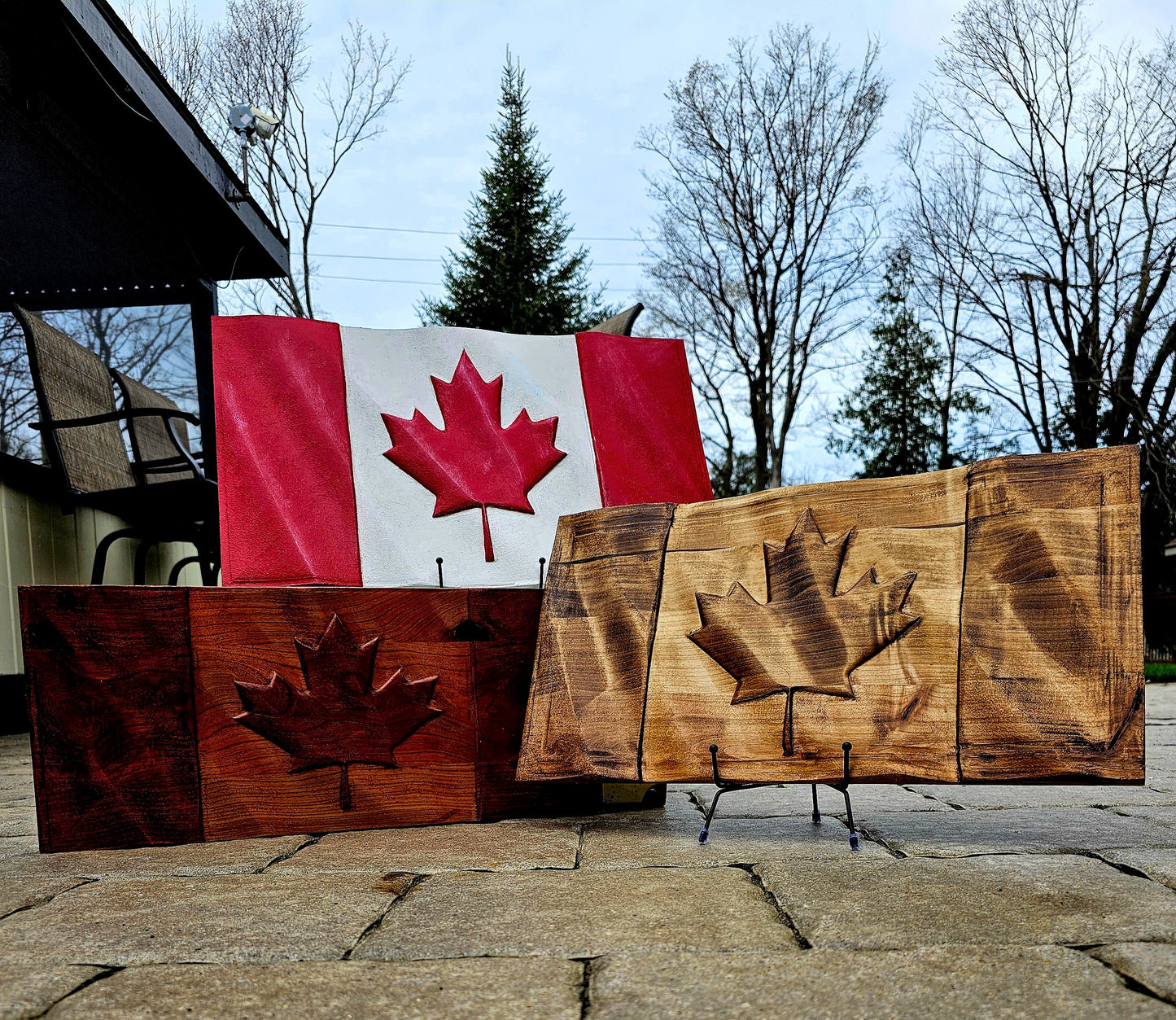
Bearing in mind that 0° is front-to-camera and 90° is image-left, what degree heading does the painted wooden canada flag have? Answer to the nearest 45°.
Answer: approximately 0°

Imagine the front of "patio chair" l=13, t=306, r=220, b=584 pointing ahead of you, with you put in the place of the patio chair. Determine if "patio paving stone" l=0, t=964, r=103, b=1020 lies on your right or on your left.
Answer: on your right

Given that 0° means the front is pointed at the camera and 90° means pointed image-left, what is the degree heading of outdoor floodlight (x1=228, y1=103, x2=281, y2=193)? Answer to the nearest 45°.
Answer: approximately 270°

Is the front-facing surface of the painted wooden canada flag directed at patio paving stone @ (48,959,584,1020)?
yes

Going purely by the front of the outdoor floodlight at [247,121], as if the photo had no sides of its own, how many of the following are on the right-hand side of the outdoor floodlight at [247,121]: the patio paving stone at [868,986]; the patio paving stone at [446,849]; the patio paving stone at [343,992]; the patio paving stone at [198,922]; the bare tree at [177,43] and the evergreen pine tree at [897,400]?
4

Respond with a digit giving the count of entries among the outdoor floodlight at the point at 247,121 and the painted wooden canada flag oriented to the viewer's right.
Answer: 1

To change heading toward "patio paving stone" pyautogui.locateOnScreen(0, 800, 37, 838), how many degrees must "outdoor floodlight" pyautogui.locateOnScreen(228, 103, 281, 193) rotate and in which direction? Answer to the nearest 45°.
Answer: approximately 90° to its right

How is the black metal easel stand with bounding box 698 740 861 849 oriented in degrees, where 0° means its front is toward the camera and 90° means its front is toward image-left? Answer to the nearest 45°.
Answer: approximately 0°

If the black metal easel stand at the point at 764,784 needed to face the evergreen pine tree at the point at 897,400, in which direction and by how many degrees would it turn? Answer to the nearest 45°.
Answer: approximately 180°

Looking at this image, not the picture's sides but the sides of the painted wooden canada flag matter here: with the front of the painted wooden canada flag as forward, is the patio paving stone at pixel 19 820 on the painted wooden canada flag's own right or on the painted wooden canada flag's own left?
on the painted wooden canada flag's own right

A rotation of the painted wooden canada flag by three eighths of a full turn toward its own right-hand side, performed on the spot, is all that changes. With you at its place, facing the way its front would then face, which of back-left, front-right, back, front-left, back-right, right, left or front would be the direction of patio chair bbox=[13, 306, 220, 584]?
front
